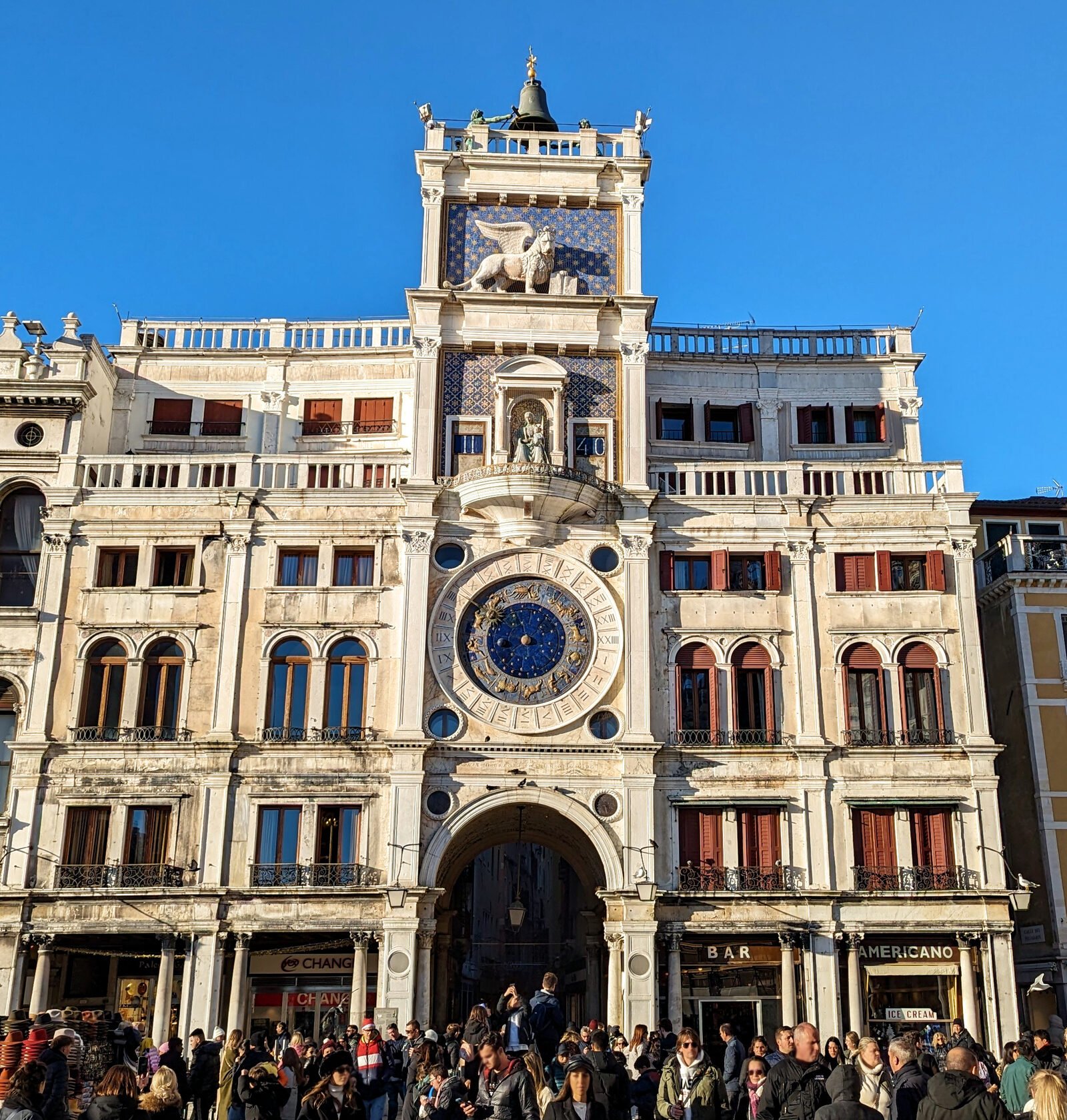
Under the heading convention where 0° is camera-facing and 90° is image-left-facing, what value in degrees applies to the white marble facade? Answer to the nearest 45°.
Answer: approximately 0°

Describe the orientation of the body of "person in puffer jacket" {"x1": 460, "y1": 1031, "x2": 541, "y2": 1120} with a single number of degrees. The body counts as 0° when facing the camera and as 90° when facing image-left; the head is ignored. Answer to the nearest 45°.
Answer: approximately 45°

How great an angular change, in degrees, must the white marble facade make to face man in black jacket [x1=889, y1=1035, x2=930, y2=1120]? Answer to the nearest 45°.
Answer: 0° — it already faces them

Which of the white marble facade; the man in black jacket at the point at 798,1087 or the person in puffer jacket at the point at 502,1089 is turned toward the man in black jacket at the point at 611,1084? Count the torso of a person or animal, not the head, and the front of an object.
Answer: the white marble facade

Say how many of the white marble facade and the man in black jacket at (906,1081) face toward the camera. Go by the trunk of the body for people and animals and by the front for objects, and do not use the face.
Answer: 1

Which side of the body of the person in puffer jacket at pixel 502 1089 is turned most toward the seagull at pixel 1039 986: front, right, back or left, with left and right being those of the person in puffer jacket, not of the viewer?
back
